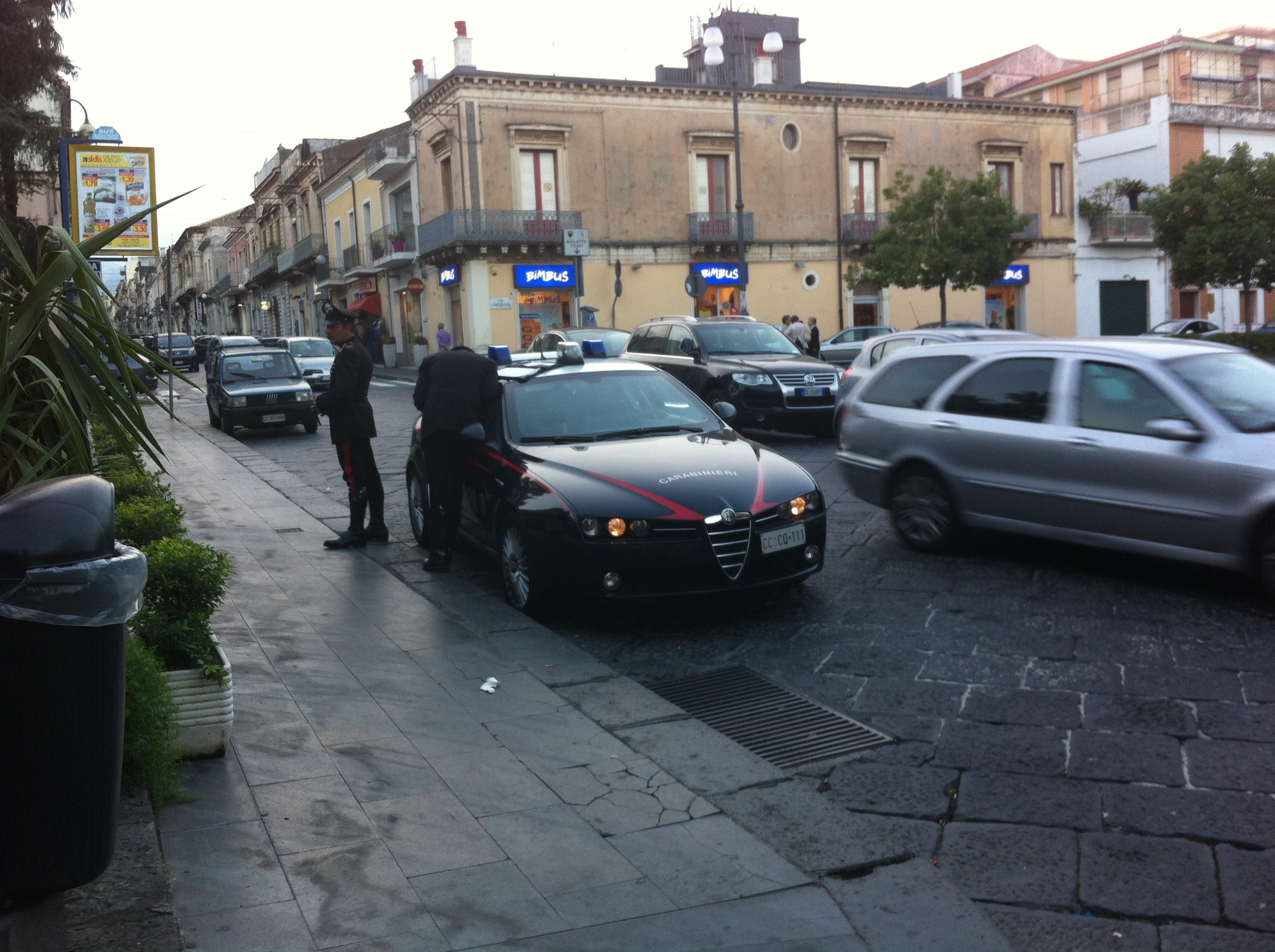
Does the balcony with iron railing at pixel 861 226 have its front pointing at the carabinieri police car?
yes

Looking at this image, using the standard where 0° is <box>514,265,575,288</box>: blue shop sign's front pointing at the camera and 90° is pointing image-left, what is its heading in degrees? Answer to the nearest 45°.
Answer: approximately 0°

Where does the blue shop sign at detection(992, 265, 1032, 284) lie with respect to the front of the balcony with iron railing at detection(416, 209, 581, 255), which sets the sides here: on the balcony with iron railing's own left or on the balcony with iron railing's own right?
on the balcony with iron railing's own left

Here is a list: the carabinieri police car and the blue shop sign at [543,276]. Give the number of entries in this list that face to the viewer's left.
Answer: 0

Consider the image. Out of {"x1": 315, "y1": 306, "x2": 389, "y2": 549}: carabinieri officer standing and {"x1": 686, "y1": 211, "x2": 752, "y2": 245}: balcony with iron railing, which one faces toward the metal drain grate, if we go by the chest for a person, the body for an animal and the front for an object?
the balcony with iron railing

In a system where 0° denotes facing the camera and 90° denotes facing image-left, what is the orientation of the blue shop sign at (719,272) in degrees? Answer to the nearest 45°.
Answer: approximately 0°

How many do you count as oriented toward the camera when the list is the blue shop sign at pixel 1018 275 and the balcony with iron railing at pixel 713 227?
2
